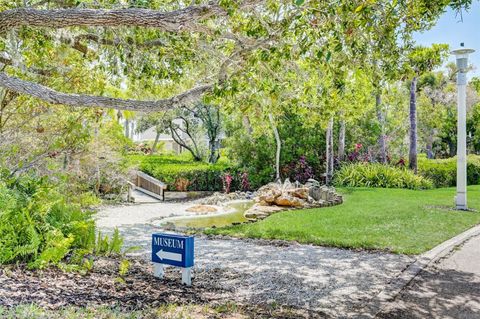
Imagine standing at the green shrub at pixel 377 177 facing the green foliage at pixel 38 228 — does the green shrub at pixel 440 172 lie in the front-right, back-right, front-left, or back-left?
back-left
